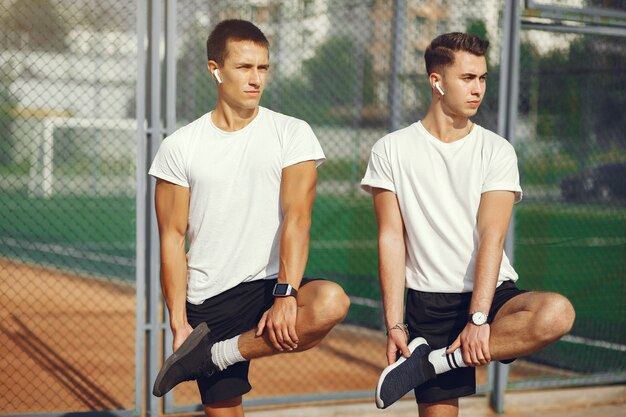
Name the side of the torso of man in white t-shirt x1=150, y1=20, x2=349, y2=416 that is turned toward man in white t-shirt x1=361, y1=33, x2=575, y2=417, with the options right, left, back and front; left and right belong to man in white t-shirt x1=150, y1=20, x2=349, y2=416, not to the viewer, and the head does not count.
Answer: left

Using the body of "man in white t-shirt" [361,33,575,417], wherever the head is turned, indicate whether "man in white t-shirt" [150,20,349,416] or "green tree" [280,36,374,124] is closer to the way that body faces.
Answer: the man in white t-shirt

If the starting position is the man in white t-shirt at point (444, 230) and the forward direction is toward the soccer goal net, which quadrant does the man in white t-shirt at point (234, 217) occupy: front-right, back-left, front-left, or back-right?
front-left

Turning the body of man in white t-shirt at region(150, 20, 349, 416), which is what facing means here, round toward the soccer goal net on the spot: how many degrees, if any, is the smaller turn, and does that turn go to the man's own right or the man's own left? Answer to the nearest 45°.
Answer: approximately 180°

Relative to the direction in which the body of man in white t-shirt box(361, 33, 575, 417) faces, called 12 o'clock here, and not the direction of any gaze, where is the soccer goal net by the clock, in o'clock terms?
The soccer goal net is roughly at 5 o'clock from the man in white t-shirt.

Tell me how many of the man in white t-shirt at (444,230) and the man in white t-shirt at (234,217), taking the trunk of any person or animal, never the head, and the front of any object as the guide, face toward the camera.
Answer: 2

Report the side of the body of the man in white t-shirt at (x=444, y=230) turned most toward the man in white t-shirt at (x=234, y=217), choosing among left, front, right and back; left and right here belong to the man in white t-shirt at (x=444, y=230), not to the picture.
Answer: right

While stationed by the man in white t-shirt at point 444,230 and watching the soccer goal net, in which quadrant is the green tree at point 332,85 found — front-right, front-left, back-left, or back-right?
front-right

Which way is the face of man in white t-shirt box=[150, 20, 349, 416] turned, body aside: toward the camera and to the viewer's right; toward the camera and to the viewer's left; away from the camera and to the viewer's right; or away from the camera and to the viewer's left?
toward the camera and to the viewer's right

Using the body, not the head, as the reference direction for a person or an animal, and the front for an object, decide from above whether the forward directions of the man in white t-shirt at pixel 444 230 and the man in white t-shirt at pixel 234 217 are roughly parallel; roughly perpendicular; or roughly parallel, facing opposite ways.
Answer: roughly parallel

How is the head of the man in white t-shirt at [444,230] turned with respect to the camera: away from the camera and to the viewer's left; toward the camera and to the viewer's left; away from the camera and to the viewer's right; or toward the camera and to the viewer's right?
toward the camera and to the viewer's right

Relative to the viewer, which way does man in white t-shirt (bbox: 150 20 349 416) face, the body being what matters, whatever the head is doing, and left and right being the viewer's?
facing the viewer

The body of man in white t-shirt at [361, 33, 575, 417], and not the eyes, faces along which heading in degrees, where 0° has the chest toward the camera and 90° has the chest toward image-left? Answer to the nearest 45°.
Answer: approximately 0°
